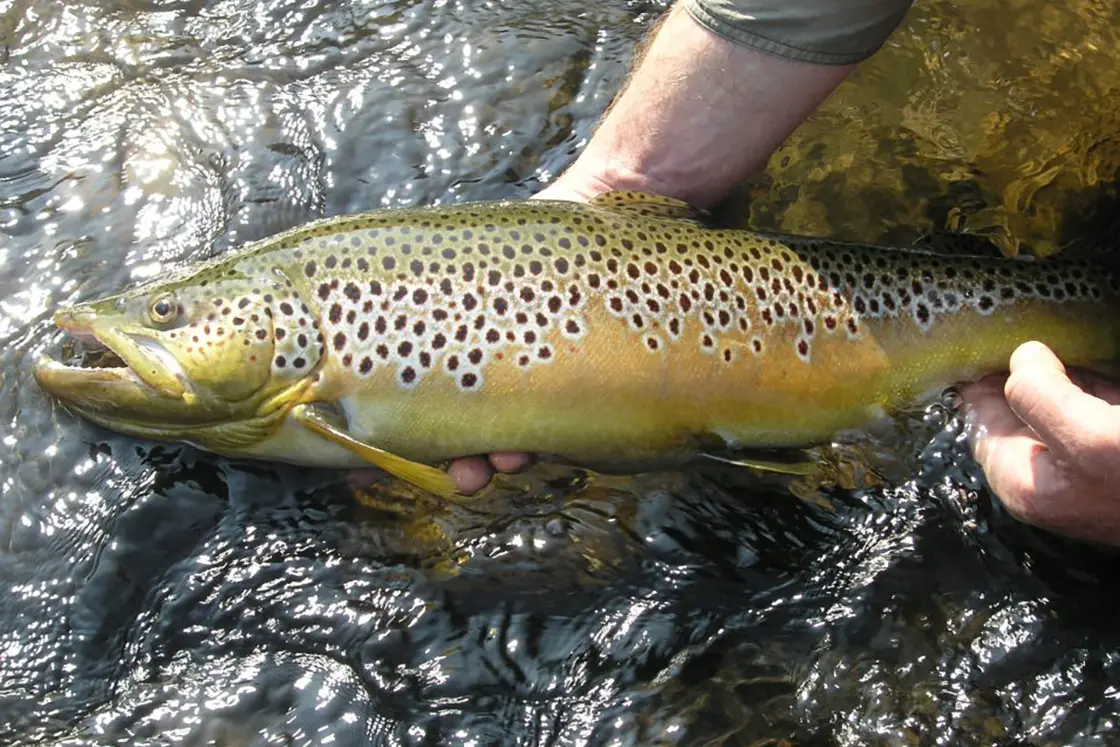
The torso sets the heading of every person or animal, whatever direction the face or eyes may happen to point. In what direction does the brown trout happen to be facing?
to the viewer's left
